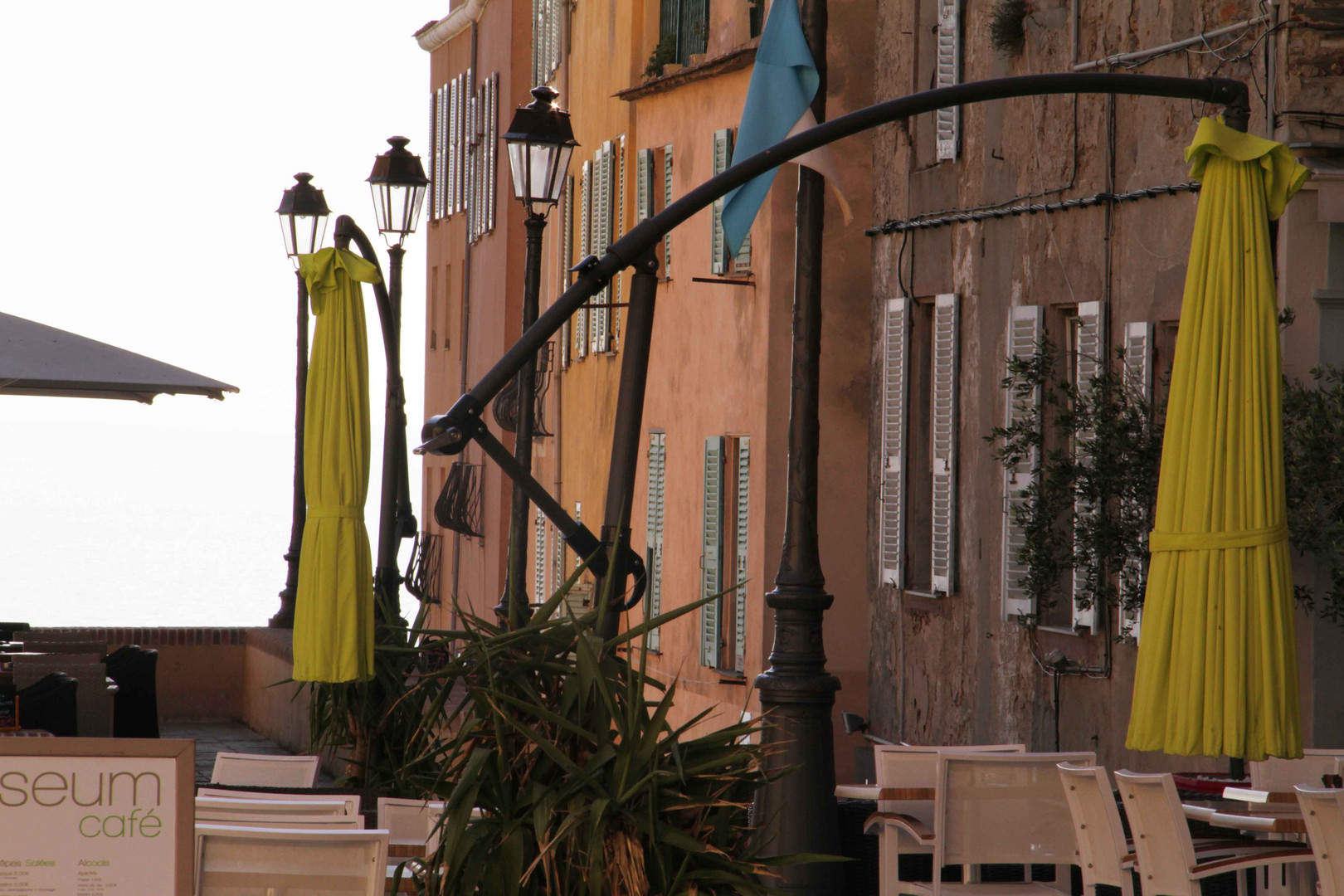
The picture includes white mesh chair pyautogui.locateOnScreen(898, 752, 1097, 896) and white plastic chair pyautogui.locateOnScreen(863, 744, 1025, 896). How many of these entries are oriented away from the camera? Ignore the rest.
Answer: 1

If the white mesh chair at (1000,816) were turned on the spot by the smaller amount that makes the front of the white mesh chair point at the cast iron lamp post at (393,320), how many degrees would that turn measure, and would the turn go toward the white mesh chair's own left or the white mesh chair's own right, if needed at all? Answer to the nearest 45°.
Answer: approximately 45° to the white mesh chair's own left

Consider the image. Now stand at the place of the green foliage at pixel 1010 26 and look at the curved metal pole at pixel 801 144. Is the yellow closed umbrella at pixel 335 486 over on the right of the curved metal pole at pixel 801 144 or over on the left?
right

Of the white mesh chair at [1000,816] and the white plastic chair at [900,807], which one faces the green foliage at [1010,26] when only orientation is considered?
the white mesh chair at [1000,816]

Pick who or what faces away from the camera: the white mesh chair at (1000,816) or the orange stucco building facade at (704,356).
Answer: the white mesh chair

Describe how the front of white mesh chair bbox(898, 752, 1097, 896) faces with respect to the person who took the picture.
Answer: facing away from the viewer
